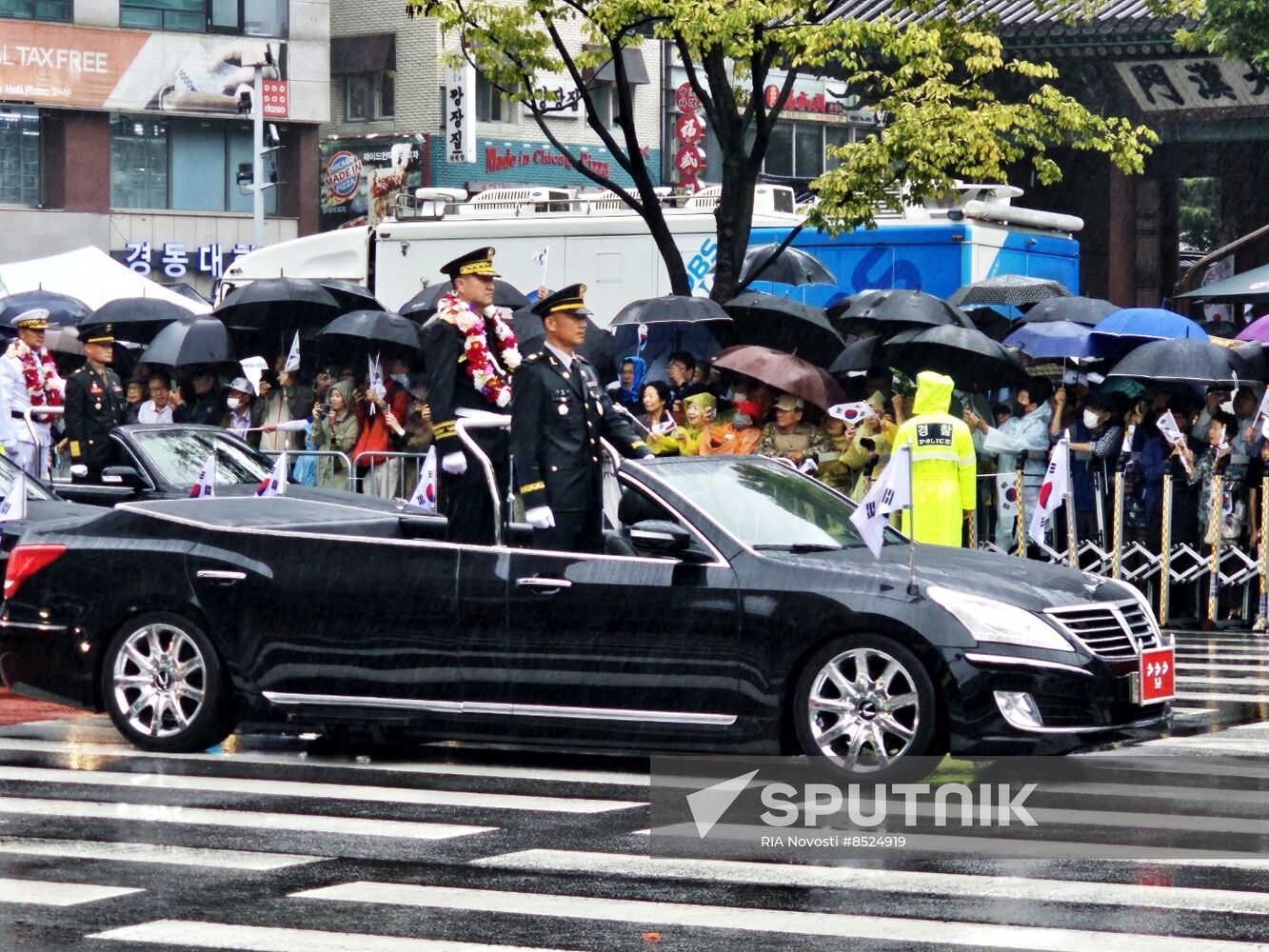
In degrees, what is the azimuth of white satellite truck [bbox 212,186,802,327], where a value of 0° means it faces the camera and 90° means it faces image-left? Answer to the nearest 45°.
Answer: approximately 90°

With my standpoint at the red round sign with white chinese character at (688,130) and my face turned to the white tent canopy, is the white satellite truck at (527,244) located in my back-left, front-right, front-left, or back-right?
front-left

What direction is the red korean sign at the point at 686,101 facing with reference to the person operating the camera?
facing the viewer

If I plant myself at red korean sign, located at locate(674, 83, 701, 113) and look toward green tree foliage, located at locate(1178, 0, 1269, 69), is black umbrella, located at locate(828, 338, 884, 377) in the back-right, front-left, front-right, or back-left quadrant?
front-right

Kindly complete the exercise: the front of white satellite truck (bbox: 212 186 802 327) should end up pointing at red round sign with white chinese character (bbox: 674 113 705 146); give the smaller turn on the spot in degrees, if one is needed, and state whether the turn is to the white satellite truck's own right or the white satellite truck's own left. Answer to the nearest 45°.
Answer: approximately 90° to the white satellite truck's own right

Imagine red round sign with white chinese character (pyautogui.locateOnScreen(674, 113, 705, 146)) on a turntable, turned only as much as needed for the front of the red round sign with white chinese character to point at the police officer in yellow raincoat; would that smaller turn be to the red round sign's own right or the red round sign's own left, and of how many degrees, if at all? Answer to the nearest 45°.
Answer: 0° — it already faces them

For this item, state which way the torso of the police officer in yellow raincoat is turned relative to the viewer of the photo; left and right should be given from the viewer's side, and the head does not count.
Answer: facing away from the viewer

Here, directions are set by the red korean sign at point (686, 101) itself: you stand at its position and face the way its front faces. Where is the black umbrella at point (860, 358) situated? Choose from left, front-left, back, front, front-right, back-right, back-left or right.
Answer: front

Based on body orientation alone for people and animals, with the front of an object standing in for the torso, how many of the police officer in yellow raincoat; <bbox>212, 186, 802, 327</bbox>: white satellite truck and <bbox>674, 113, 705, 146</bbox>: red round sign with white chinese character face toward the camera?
1

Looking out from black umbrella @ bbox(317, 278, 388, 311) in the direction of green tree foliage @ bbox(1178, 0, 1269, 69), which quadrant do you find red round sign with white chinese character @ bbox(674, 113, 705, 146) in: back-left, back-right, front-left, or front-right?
front-left

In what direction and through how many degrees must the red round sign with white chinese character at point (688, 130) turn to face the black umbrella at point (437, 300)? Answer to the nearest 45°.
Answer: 0° — it already faces it

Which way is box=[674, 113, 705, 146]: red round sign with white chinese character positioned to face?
toward the camera

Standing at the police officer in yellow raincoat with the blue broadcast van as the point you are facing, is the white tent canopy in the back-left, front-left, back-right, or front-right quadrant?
front-left

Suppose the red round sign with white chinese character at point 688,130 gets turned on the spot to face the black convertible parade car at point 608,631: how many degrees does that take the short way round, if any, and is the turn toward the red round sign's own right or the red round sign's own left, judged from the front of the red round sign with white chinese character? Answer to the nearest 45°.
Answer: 0° — it already faces it

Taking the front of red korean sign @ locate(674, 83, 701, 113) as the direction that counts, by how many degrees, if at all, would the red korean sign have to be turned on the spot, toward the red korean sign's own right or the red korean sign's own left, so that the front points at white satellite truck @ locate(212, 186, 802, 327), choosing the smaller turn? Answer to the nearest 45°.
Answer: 0° — it already faces it
